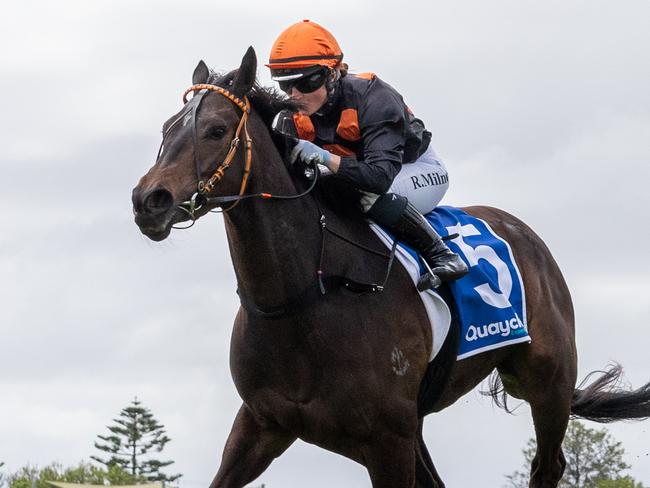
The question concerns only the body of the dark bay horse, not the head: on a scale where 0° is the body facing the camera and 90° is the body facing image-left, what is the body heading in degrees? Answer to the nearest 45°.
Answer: approximately 45°

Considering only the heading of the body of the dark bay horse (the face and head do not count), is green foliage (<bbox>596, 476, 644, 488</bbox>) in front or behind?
behind

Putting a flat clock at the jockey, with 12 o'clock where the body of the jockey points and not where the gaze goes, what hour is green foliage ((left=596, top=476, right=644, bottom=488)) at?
The green foliage is roughly at 5 o'clock from the jockey.

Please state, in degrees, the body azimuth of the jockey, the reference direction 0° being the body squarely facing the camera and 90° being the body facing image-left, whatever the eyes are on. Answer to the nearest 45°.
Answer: approximately 45°
